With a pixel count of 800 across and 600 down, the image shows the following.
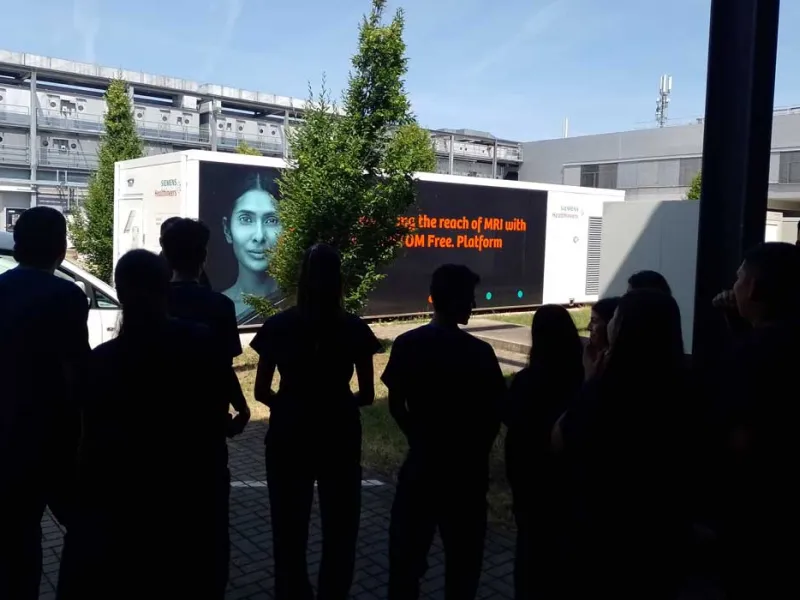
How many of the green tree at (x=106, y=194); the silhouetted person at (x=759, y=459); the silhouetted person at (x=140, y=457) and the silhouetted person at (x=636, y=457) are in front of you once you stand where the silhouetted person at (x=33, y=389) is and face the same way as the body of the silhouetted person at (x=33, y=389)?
1

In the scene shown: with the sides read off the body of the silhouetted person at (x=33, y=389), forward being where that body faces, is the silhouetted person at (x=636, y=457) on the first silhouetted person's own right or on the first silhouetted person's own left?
on the first silhouetted person's own right

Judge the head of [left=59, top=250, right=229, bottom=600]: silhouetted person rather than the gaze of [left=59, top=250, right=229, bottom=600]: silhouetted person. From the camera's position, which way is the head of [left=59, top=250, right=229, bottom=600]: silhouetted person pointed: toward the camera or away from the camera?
away from the camera

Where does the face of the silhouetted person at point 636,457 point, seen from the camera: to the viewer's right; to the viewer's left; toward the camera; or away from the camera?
away from the camera

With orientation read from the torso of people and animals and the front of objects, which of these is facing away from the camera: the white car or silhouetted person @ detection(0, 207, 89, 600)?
the silhouetted person

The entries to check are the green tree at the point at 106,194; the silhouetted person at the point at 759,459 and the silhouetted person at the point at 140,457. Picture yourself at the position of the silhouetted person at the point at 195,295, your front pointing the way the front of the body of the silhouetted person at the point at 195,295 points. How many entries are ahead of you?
1

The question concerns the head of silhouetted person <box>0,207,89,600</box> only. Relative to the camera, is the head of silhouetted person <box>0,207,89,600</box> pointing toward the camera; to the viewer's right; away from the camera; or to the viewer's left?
away from the camera

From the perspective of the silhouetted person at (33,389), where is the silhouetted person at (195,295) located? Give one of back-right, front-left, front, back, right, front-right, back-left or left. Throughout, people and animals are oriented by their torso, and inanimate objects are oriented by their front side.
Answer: right

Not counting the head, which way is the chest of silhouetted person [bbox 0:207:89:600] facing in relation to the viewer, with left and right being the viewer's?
facing away from the viewer

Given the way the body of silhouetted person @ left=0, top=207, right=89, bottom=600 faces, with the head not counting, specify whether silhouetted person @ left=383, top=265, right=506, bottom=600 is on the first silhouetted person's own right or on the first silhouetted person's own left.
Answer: on the first silhouetted person's own right

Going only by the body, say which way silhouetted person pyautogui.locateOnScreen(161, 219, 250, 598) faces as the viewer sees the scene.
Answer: away from the camera

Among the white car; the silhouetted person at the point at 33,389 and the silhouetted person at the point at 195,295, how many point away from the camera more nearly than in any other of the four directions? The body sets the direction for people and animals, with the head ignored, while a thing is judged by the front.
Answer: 2
